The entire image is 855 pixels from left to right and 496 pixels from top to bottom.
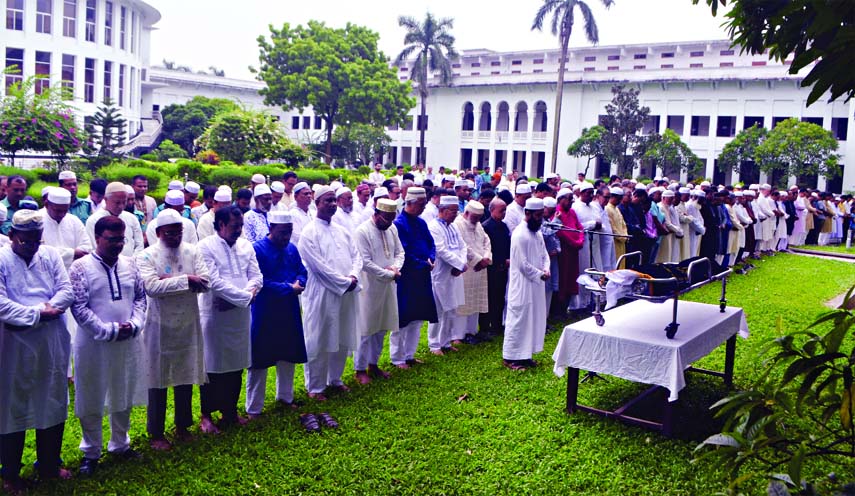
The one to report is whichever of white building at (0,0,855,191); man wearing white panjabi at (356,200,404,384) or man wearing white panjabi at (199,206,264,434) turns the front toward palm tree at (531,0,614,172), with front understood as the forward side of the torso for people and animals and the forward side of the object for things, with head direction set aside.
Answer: the white building

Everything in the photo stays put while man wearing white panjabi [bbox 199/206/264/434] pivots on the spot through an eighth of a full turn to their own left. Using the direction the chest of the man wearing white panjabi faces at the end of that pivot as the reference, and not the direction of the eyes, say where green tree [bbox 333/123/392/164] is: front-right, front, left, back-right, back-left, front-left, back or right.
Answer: left

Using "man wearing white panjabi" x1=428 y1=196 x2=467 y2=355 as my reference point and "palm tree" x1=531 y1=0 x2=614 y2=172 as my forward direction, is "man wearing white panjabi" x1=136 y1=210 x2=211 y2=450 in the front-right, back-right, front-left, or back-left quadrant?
back-left

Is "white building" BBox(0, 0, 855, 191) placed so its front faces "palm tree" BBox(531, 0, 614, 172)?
yes

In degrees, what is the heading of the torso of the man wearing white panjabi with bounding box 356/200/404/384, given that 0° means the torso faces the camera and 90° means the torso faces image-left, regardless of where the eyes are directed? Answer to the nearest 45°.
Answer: approximately 315°

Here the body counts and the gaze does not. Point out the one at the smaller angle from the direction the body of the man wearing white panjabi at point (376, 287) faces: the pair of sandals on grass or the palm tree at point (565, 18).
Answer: the pair of sandals on grass
